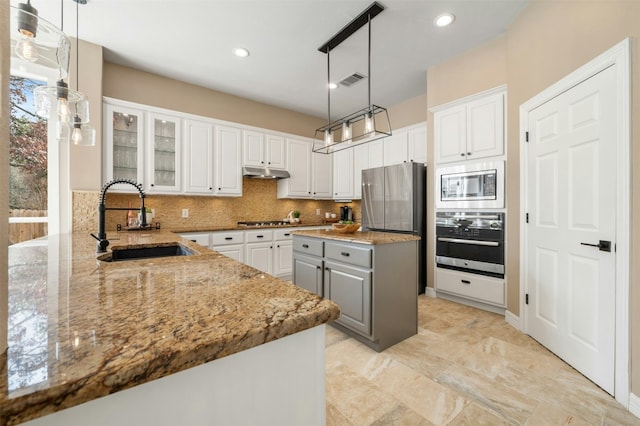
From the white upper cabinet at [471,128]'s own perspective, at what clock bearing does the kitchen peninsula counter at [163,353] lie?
The kitchen peninsula counter is roughly at 11 o'clock from the white upper cabinet.

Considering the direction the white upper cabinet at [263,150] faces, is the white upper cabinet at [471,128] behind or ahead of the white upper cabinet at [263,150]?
ahead
